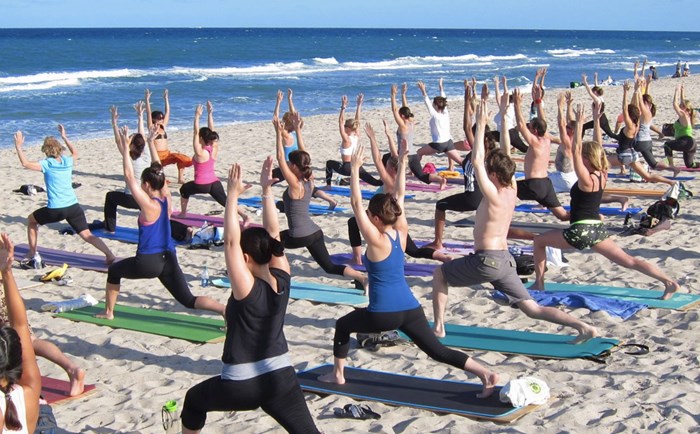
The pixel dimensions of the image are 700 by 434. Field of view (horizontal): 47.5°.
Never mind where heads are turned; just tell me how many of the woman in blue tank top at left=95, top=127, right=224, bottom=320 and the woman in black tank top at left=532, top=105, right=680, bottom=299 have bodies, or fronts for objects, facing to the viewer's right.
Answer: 0

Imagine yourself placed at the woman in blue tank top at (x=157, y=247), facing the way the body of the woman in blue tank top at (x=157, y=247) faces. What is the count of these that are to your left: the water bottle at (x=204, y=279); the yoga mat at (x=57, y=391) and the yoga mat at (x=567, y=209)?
1

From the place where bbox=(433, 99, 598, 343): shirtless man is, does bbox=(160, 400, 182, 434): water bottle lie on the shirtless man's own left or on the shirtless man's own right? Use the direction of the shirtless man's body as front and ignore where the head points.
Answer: on the shirtless man's own left

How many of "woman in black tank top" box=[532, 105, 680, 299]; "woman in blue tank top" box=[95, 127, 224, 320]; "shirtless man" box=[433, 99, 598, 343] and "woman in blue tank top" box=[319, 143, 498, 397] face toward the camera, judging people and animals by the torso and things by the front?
0

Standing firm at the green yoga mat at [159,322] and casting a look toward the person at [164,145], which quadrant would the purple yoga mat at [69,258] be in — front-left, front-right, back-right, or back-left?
front-left

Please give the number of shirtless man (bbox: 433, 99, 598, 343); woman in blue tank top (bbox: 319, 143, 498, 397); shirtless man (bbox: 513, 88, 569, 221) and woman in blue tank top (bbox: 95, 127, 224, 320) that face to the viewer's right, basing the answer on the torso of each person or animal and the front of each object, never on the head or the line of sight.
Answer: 0

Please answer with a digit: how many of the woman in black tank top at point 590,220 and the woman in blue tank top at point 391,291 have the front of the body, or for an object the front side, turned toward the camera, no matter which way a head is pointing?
0

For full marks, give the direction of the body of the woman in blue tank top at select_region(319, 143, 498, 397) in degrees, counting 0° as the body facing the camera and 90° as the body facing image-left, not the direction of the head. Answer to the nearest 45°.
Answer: approximately 135°

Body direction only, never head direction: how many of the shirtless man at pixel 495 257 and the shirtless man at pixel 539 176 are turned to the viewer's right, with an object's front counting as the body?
0

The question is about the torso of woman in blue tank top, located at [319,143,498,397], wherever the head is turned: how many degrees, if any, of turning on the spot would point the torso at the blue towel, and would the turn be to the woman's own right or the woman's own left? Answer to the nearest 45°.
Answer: approximately 90° to the woman's own right

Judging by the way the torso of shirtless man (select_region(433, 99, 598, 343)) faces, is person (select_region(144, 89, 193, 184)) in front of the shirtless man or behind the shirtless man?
in front

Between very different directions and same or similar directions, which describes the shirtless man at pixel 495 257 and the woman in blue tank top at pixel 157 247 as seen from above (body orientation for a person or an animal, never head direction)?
same or similar directions

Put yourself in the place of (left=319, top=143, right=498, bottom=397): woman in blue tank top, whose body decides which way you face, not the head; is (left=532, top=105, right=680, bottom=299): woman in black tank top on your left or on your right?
on your right

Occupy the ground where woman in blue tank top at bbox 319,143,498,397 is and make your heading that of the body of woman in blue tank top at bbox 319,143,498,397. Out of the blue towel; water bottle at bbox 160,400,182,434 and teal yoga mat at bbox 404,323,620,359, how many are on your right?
2
